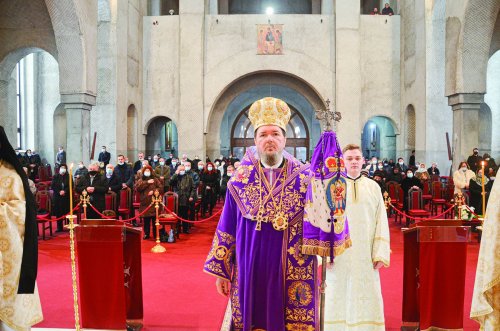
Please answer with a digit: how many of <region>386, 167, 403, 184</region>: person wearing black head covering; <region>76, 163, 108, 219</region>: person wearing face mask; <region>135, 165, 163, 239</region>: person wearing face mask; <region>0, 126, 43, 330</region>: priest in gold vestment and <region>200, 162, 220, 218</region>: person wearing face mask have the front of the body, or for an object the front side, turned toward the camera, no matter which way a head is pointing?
4

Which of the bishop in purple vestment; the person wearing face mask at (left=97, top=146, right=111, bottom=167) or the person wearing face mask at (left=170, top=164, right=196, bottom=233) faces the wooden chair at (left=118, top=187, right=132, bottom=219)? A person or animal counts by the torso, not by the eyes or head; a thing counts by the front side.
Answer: the person wearing face mask at (left=97, top=146, right=111, bottom=167)

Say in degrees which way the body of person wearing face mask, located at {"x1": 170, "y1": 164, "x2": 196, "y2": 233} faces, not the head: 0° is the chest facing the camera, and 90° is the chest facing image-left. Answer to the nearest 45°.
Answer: approximately 0°

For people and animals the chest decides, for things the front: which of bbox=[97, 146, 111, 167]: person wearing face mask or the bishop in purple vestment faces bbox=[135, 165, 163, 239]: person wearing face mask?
bbox=[97, 146, 111, 167]: person wearing face mask

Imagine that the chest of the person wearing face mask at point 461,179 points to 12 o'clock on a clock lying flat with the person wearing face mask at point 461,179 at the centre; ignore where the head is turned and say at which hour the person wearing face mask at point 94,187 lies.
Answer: the person wearing face mask at point 94,187 is roughly at 2 o'clock from the person wearing face mask at point 461,179.

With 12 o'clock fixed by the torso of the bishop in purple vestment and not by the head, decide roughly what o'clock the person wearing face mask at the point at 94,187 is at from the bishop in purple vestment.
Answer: The person wearing face mask is roughly at 5 o'clock from the bishop in purple vestment.

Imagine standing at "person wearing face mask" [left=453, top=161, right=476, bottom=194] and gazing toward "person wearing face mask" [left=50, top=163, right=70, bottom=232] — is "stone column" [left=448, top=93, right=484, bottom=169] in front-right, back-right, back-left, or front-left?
back-right
